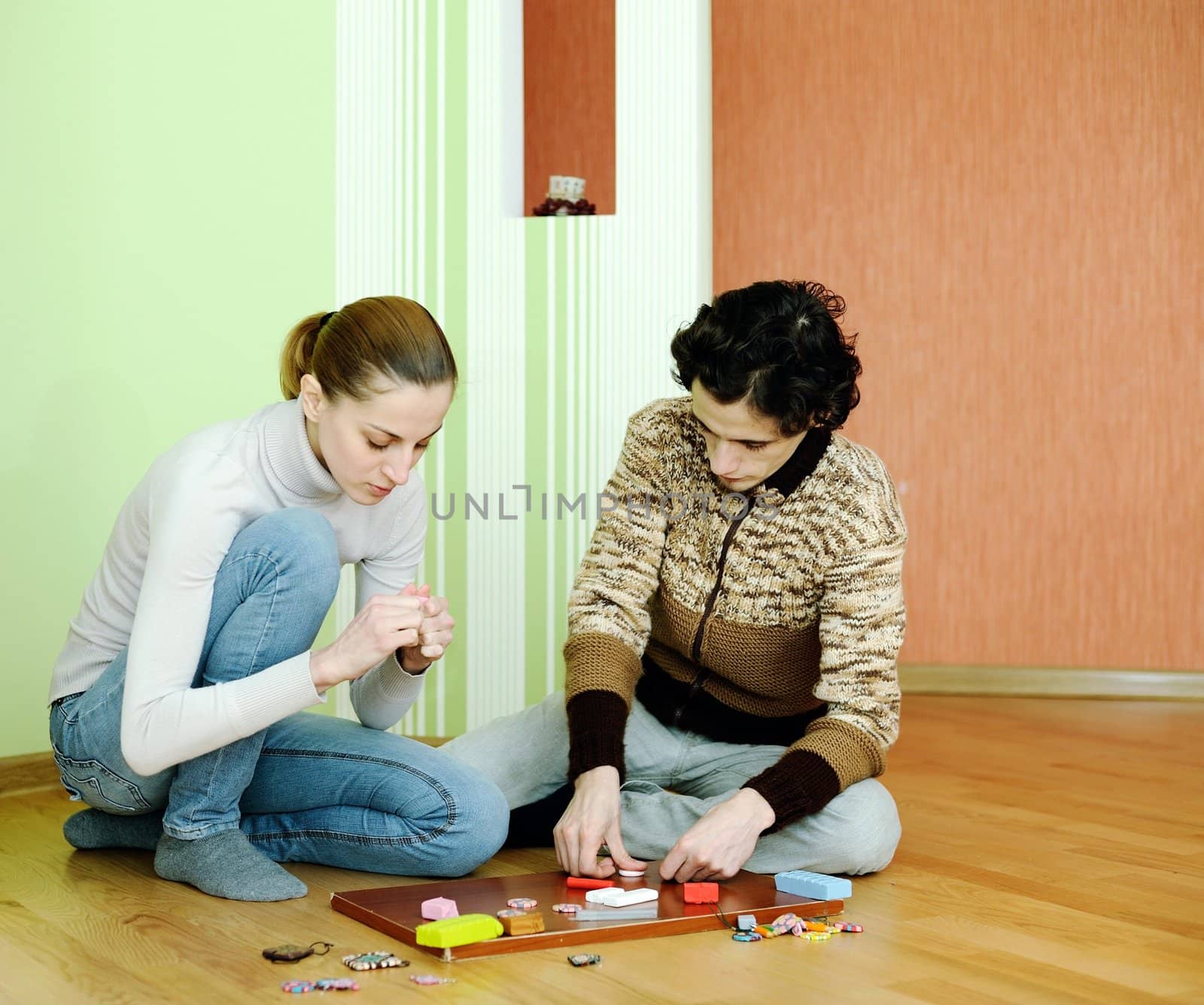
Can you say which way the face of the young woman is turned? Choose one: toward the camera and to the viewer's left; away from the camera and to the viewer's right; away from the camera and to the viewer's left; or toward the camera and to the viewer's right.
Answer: toward the camera and to the viewer's right

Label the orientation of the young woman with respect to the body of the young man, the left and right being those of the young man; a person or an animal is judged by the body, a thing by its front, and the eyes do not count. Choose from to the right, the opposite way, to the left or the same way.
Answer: to the left

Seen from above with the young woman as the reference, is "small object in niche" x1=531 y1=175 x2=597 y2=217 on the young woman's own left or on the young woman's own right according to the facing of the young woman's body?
on the young woman's own left

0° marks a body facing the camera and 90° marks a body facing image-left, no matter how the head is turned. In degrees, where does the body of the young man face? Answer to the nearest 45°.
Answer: approximately 45°

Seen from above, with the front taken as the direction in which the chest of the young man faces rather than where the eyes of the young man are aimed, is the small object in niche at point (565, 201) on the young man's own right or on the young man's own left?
on the young man's own right
